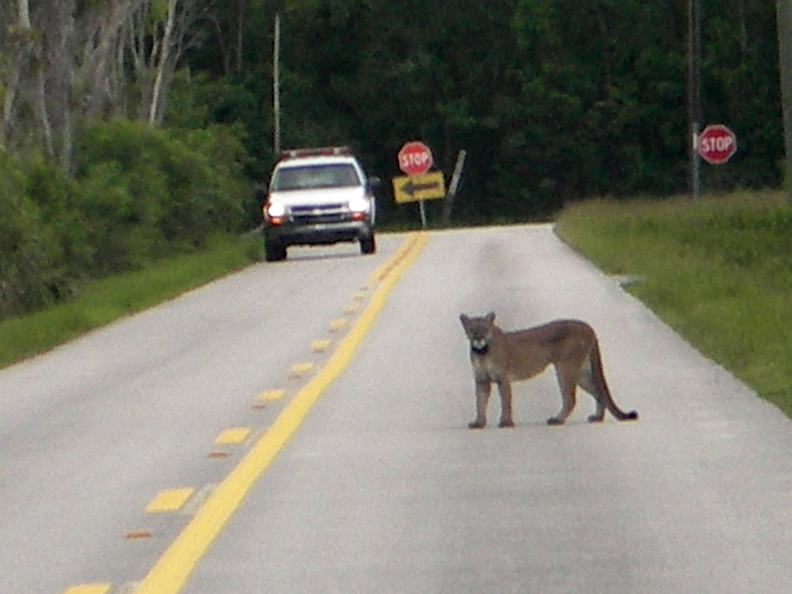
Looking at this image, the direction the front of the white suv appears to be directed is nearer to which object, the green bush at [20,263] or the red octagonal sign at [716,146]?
the green bush

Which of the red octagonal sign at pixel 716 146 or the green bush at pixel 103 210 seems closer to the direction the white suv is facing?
the green bush

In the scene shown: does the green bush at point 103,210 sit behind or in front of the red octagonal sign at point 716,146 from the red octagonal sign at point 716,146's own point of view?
in front

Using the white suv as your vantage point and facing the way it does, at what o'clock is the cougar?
The cougar is roughly at 12 o'clock from the white suv.

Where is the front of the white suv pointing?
toward the camera

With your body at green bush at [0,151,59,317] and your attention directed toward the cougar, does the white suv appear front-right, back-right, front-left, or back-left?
back-left

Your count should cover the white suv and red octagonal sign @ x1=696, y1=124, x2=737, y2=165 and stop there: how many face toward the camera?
2

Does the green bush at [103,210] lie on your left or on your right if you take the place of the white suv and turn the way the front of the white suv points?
on your right

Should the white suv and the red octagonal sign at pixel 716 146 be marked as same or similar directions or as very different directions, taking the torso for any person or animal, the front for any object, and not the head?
same or similar directions

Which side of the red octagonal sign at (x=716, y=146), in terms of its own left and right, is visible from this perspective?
front

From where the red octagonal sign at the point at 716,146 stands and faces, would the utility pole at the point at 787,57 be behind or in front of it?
in front

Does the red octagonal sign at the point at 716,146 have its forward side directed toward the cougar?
yes
